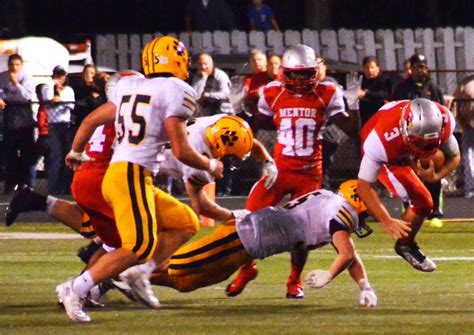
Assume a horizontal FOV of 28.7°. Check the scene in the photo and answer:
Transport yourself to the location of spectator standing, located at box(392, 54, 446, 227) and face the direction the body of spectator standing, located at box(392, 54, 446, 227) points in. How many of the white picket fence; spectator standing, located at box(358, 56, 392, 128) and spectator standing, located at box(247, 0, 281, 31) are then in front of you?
0

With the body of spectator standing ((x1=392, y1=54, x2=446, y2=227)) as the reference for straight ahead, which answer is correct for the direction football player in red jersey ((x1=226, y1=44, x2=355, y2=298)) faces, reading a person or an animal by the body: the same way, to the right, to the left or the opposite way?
the same way

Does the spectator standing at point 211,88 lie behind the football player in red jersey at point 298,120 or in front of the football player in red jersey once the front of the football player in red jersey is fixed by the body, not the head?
behind

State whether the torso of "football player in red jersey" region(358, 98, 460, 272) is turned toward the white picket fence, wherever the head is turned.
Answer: no

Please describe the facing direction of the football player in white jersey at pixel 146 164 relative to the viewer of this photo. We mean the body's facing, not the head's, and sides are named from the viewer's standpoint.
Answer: facing away from the viewer and to the right of the viewer

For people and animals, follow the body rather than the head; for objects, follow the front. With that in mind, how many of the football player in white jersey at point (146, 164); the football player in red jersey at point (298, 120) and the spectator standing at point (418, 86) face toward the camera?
2

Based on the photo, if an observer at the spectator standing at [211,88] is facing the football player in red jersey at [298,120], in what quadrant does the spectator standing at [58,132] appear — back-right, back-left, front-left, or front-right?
back-right

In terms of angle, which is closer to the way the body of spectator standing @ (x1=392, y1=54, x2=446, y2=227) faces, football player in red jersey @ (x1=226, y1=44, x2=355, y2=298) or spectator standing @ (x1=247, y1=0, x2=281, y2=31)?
the football player in red jersey

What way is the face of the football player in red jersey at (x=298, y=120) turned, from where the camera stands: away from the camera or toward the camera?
toward the camera

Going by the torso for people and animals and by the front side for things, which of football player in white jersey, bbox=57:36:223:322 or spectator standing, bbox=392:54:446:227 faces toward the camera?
the spectator standing

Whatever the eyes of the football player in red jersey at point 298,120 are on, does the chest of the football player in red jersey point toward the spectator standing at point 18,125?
no

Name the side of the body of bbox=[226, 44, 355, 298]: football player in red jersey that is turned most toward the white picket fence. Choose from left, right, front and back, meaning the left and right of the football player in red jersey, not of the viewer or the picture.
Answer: back

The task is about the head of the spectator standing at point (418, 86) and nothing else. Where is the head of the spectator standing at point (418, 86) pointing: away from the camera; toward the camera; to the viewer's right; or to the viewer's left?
toward the camera

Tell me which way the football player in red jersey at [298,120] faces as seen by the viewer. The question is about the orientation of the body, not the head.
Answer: toward the camera

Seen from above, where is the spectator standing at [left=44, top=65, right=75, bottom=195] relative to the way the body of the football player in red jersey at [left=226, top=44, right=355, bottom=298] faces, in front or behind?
behind

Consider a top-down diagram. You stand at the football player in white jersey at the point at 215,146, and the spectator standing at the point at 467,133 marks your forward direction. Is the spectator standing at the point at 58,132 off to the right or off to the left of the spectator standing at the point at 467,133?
left
